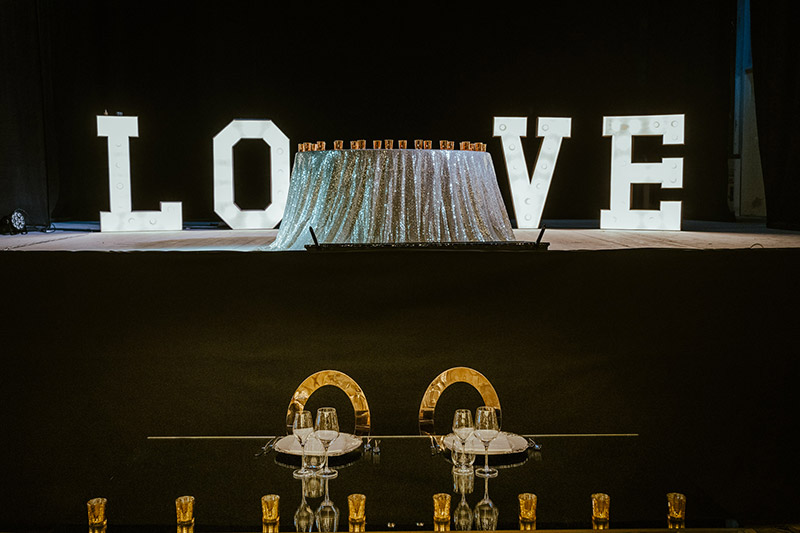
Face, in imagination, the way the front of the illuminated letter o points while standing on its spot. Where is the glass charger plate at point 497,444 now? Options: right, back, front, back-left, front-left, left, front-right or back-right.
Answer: front

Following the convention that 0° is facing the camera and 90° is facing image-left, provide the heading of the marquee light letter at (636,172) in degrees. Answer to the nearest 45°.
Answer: approximately 0°

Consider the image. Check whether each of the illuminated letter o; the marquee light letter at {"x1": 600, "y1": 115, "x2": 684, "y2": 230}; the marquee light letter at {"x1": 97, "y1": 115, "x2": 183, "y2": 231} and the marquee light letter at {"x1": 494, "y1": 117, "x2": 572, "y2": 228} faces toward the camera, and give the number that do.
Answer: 4

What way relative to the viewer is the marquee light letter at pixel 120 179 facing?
toward the camera

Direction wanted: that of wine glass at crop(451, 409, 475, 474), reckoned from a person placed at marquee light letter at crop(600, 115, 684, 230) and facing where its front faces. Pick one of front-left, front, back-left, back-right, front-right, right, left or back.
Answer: front

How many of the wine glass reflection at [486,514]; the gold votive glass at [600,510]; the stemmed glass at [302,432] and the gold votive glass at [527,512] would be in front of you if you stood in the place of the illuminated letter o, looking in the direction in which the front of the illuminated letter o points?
4

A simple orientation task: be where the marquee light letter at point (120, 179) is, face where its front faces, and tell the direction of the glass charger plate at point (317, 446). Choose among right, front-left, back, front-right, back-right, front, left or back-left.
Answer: front

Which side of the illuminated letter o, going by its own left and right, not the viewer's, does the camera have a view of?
front

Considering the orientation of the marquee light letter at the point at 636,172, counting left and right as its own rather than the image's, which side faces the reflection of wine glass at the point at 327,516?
front

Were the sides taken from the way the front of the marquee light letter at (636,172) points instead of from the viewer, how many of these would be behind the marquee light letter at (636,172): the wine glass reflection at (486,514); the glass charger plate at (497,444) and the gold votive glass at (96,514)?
0

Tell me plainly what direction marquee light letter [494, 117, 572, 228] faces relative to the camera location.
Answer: facing the viewer

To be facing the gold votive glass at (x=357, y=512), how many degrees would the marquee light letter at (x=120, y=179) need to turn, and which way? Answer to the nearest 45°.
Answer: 0° — it already faces it

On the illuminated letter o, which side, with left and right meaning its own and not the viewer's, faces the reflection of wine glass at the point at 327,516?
front

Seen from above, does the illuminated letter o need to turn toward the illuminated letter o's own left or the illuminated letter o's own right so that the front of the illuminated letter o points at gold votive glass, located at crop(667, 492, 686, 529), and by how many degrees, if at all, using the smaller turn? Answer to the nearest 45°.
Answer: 0° — it already faces it

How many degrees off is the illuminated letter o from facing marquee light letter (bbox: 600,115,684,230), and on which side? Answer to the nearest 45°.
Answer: approximately 90° to its left

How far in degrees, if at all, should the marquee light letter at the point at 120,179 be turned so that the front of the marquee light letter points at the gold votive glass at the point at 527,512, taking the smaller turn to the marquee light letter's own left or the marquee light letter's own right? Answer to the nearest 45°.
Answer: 0° — it already faces it

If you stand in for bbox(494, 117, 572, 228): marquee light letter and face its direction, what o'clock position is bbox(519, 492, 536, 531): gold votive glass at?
The gold votive glass is roughly at 12 o'clock from the marquee light letter.

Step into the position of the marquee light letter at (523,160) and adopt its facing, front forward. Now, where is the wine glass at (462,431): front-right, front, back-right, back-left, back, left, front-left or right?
front
